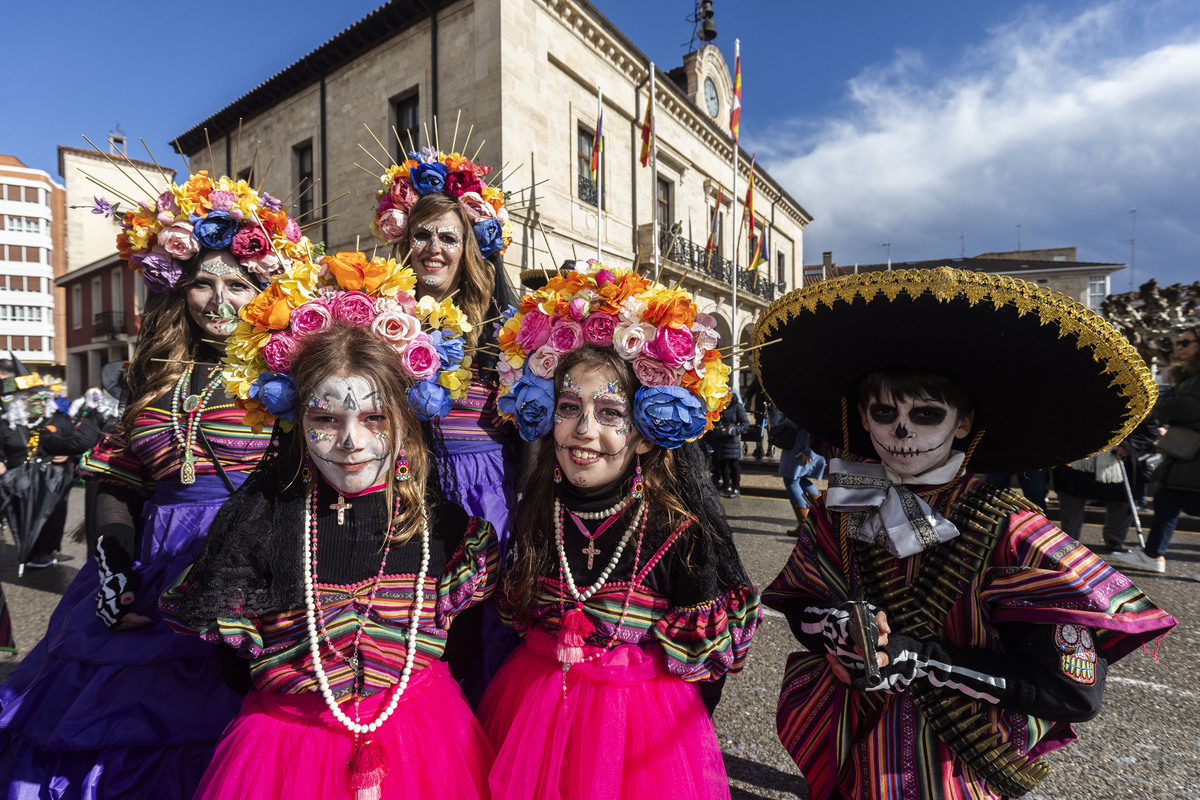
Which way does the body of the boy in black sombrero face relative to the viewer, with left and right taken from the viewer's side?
facing the viewer and to the left of the viewer

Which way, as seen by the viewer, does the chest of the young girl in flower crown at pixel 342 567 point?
toward the camera

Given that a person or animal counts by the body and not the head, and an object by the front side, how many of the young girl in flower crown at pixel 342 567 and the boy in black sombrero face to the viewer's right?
0

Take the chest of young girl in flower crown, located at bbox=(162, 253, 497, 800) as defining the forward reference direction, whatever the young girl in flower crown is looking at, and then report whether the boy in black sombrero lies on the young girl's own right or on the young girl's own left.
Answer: on the young girl's own left

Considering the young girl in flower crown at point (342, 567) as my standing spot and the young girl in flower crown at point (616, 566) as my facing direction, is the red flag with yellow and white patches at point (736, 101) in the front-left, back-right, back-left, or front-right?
front-left

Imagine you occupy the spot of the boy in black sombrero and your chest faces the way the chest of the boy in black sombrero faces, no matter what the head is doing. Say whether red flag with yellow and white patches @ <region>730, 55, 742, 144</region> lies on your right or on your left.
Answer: on your right

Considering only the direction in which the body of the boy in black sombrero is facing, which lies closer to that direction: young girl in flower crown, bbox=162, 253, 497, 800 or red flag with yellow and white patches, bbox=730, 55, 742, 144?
the young girl in flower crown

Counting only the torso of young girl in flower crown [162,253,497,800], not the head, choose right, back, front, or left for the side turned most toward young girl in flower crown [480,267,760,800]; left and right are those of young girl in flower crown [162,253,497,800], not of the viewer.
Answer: left

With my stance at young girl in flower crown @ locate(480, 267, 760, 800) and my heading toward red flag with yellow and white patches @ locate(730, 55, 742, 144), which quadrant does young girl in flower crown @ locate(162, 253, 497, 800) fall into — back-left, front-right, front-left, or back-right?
back-left
